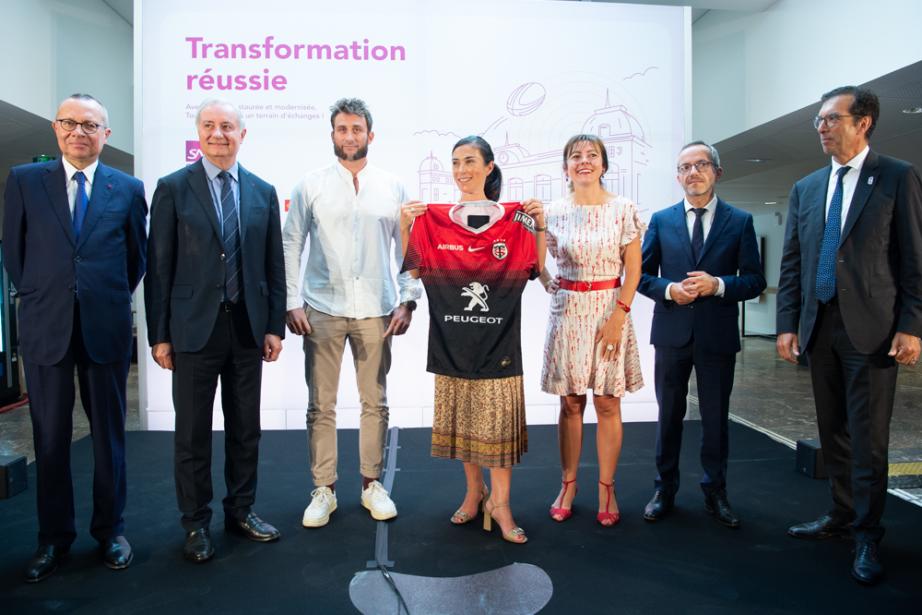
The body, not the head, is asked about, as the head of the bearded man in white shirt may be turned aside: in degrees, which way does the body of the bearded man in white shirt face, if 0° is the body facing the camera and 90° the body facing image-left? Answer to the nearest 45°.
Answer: approximately 0°

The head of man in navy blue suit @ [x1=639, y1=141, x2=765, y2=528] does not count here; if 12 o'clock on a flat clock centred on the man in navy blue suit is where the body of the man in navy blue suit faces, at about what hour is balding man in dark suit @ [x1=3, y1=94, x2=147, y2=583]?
The balding man in dark suit is roughly at 2 o'clock from the man in navy blue suit.

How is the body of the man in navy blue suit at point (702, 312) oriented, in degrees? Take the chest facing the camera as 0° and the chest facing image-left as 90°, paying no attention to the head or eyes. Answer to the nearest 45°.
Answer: approximately 0°

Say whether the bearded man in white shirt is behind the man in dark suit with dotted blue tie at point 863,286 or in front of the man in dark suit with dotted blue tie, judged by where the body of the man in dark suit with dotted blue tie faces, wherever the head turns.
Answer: in front

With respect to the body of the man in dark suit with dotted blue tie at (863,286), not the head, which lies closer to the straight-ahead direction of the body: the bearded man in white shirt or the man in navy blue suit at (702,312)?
the bearded man in white shirt

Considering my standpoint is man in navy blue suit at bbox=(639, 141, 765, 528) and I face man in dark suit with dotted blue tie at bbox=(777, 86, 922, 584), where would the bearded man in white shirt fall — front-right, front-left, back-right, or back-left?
back-right
